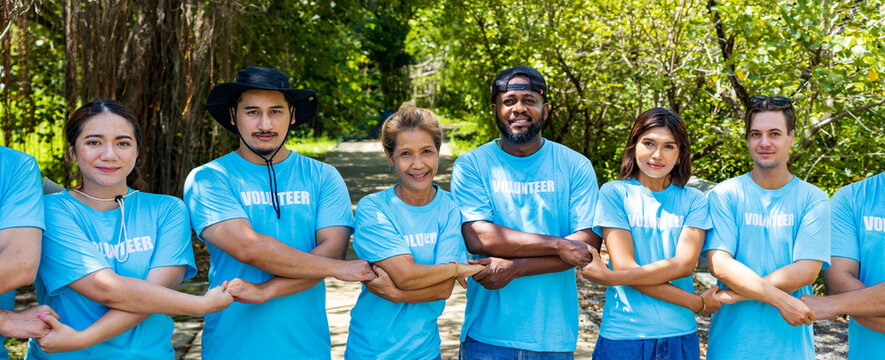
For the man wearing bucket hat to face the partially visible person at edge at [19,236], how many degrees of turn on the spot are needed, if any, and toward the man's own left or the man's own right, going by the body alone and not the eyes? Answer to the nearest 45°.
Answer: approximately 90° to the man's own right

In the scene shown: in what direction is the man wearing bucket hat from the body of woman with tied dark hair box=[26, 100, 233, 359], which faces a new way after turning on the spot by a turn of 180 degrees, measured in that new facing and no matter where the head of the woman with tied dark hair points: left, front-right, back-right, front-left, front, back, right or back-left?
right

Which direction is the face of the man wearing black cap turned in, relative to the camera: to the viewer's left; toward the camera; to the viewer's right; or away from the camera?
toward the camera

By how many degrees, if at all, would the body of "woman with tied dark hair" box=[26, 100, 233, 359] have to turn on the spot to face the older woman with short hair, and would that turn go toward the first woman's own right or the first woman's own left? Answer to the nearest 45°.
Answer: approximately 90° to the first woman's own left

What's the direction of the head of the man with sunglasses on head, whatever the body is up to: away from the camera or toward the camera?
toward the camera

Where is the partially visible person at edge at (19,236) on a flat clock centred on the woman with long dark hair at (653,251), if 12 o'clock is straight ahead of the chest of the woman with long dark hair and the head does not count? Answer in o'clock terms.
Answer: The partially visible person at edge is roughly at 2 o'clock from the woman with long dark hair.

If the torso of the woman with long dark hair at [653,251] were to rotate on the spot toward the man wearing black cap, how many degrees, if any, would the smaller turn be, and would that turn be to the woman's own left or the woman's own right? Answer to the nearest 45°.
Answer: approximately 90° to the woman's own right

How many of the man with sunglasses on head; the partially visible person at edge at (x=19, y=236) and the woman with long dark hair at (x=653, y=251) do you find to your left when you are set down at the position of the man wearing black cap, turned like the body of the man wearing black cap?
2

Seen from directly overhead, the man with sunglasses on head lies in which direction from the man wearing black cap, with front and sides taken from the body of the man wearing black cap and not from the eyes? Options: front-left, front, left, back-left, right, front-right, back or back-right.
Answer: left

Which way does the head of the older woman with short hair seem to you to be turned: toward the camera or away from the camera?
toward the camera

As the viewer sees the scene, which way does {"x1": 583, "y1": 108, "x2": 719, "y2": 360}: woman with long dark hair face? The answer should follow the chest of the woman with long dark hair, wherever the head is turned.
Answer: toward the camera

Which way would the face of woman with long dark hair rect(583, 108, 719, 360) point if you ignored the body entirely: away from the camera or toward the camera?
toward the camera

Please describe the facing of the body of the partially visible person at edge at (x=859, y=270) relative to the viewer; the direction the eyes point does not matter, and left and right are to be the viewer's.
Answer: facing the viewer

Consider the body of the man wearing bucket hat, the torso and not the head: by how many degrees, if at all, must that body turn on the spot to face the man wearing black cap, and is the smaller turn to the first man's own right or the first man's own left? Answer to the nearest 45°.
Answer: approximately 90° to the first man's own left

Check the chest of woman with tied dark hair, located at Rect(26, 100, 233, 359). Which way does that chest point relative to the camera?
toward the camera

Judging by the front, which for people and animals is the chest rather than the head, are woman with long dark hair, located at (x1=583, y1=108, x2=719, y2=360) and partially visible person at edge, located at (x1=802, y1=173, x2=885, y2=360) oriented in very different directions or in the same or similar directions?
same or similar directions
